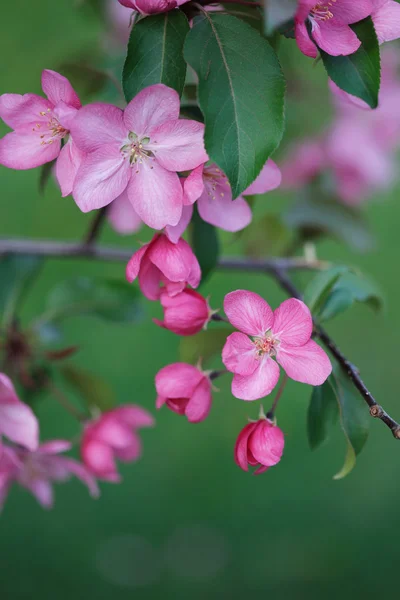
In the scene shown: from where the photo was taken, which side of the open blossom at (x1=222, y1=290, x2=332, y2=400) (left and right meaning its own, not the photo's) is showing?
front

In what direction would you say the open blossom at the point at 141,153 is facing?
toward the camera

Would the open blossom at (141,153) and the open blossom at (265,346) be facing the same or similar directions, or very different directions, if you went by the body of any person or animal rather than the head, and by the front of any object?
same or similar directions

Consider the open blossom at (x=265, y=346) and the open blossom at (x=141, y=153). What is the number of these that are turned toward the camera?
2
